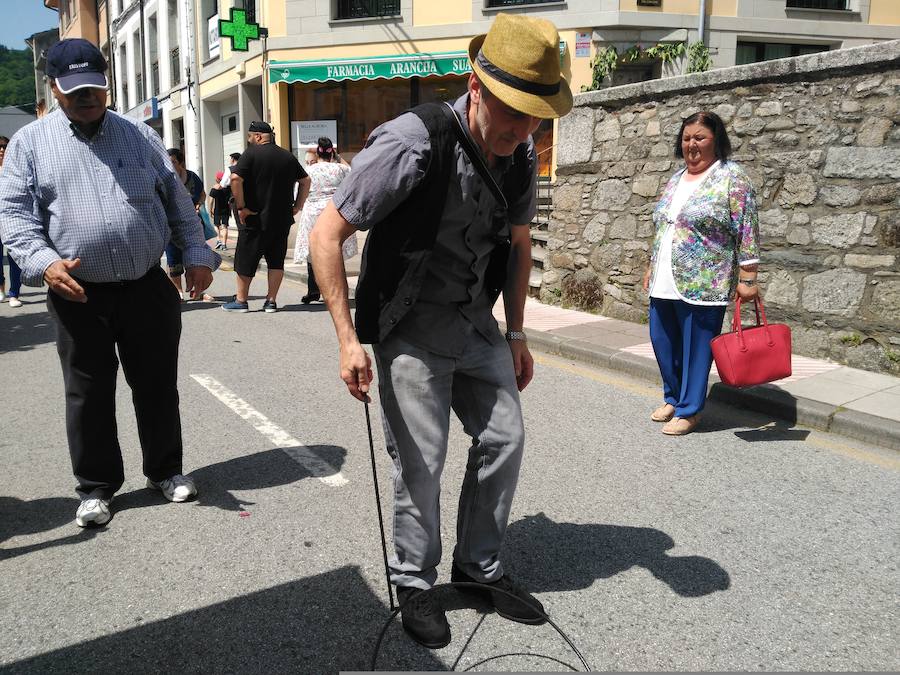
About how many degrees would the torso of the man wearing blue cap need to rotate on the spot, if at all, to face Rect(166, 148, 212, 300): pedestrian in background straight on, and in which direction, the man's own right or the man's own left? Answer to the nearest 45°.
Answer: approximately 180°

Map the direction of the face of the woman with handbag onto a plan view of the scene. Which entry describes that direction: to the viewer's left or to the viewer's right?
to the viewer's left

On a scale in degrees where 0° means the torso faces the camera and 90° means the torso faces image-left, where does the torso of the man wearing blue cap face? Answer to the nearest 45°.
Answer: approximately 0°

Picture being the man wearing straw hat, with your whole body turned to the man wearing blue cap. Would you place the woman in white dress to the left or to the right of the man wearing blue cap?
right

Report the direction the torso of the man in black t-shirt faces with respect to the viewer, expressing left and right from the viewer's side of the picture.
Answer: facing away from the viewer and to the left of the viewer

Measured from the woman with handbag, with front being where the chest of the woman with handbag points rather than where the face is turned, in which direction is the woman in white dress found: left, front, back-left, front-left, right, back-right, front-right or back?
right

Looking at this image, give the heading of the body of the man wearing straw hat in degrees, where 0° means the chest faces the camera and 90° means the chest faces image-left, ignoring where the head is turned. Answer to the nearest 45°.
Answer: approximately 315°

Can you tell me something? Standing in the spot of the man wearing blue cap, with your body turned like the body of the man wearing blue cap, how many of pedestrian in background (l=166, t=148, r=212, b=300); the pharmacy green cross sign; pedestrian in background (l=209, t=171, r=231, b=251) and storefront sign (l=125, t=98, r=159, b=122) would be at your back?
4
